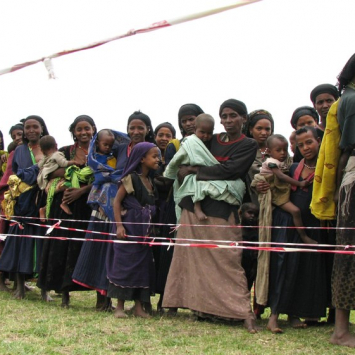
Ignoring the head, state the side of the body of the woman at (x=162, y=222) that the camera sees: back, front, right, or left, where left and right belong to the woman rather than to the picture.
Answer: front

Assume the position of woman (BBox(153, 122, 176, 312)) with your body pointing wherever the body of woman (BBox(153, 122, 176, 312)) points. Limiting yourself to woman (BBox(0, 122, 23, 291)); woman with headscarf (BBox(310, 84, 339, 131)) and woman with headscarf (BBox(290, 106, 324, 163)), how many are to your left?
2

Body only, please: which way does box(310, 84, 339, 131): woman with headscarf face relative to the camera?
toward the camera

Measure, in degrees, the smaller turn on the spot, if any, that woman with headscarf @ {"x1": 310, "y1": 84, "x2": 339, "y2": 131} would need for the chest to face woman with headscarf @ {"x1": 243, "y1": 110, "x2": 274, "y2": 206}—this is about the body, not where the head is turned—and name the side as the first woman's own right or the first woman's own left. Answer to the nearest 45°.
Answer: approximately 90° to the first woman's own right

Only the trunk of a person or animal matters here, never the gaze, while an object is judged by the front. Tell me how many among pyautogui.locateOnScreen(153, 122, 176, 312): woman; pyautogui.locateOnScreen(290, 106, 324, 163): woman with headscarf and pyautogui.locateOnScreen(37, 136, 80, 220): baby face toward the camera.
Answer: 2
